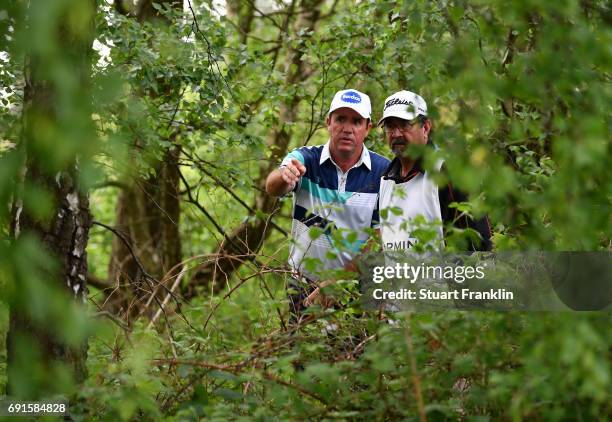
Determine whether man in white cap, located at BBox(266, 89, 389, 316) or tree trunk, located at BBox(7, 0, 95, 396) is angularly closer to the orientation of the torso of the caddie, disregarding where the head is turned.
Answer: the tree trunk

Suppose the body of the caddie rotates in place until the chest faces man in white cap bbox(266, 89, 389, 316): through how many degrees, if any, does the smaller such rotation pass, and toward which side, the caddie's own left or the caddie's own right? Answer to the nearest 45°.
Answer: approximately 90° to the caddie's own right

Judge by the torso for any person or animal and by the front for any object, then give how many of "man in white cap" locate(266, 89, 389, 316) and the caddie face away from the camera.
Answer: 0

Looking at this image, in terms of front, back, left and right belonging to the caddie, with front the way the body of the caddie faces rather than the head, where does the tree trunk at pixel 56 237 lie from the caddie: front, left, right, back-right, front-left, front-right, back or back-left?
front

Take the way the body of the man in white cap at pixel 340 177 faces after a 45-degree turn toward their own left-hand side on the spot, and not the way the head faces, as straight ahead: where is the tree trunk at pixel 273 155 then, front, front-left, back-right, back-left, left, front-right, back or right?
back-left

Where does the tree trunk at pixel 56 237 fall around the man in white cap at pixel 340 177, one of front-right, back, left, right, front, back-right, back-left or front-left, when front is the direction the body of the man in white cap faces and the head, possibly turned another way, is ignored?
front-right

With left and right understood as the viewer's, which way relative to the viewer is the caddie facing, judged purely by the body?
facing the viewer and to the left of the viewer

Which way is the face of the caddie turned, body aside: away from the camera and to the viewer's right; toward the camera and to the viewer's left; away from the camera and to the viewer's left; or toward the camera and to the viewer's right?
toward the camera and to the viewer's left

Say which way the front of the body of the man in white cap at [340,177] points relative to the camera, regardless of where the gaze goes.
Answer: toward the camera
